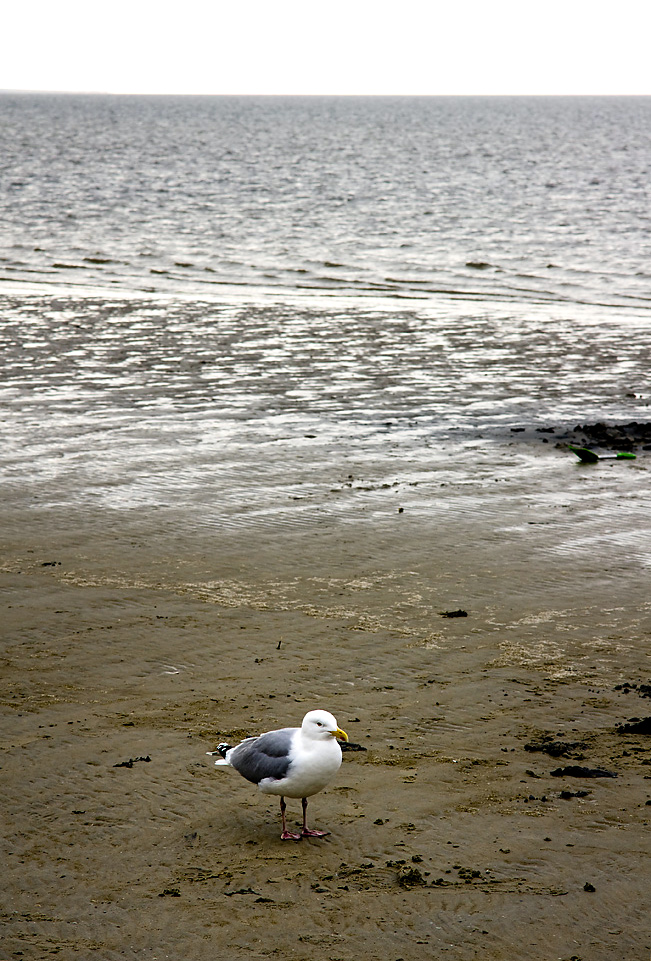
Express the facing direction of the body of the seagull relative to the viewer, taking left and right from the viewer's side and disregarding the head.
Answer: facing the viewer and to the right of the viewer
